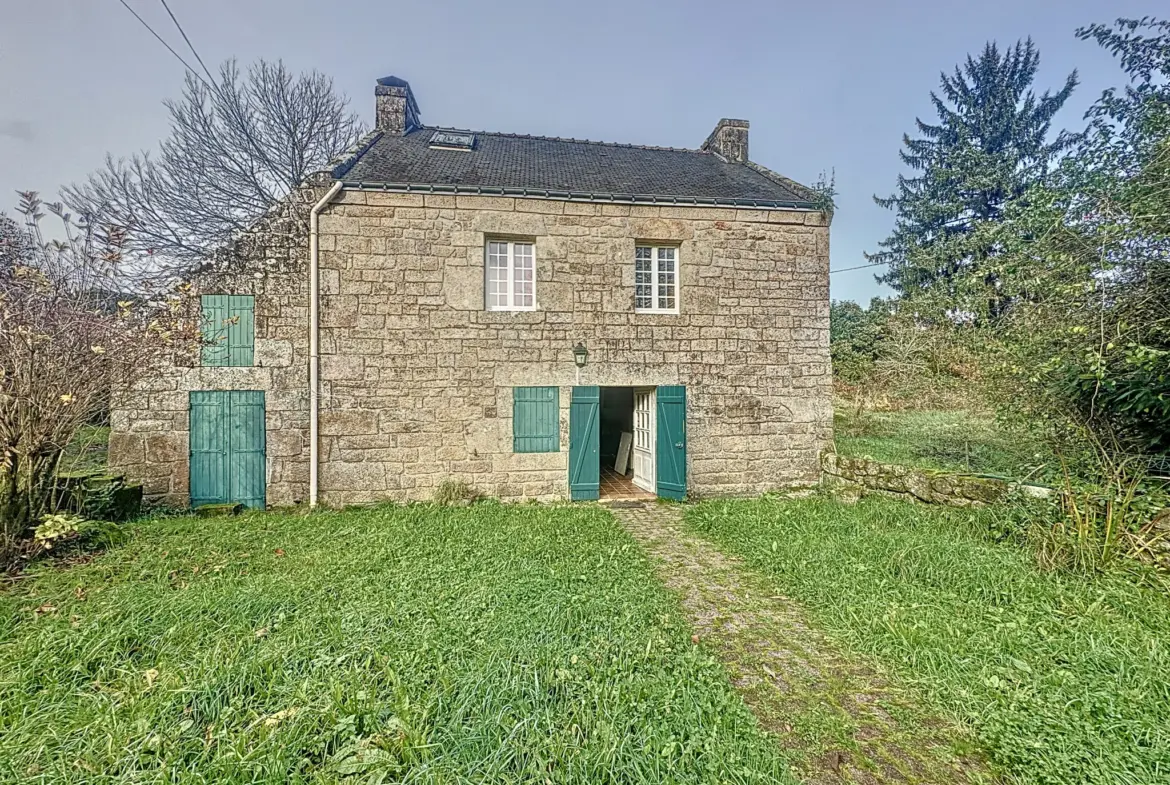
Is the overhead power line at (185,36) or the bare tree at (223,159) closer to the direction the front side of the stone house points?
the overhead power line

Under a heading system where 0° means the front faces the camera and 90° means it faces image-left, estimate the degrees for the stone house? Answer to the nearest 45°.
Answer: approximately 0°

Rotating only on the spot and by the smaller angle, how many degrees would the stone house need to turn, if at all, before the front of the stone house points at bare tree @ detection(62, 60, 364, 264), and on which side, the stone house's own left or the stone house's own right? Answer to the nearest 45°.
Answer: approximately 135° to the stone house's own right

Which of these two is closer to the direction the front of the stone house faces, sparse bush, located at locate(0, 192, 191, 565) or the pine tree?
the sparse bush

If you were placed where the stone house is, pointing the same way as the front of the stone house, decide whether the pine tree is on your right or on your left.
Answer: on your left
